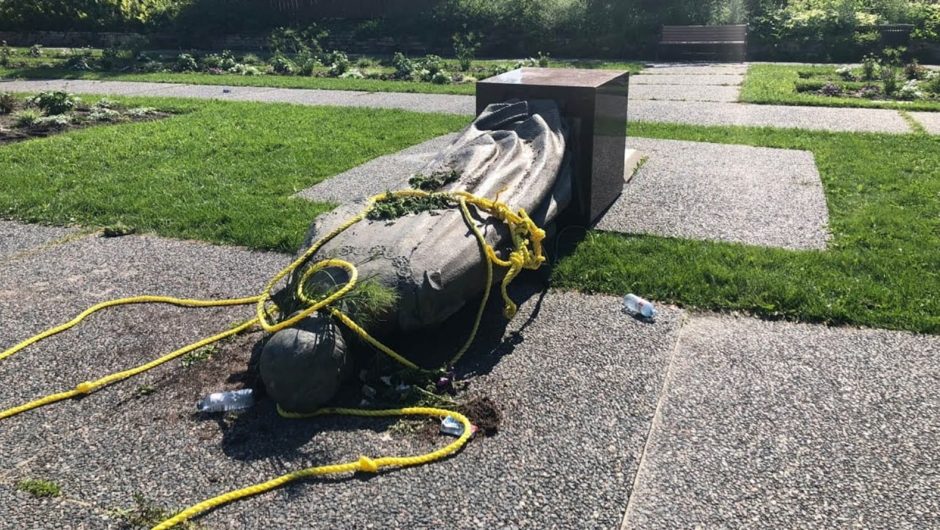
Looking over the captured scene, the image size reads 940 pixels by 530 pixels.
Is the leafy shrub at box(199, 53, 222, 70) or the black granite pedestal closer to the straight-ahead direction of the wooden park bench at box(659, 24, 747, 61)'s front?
the black granite pedestal

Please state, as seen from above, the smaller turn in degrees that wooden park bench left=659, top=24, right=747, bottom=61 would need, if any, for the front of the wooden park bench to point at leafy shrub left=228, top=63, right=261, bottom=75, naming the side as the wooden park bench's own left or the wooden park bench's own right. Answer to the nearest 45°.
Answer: approximately 90° to the wooden park bench's own right

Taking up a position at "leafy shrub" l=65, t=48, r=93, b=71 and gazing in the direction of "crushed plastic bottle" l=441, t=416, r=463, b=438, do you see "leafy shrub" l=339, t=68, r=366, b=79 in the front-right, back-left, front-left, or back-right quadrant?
front-left

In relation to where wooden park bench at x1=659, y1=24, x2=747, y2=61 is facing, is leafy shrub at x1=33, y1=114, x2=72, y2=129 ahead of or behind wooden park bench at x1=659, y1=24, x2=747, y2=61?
ahead

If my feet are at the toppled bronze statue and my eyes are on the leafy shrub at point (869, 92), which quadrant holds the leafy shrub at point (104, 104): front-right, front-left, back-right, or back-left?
front-left

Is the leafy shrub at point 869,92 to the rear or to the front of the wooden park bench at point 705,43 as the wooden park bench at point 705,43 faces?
to the front

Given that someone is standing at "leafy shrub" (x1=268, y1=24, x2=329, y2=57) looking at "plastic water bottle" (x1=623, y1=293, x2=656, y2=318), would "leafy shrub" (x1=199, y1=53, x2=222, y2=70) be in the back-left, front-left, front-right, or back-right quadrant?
front-right

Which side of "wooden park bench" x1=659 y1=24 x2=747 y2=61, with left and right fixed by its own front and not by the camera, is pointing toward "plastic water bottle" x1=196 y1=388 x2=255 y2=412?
front

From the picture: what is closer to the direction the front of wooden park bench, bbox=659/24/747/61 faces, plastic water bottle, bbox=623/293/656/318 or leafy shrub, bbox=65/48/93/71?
the plastic water bottle

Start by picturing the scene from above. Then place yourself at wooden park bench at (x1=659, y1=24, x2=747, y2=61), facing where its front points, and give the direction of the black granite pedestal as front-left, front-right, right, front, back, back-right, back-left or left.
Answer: front

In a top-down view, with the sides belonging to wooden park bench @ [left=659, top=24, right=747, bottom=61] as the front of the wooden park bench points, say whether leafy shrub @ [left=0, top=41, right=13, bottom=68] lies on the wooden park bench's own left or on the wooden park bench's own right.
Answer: on the wooden park bench's own right

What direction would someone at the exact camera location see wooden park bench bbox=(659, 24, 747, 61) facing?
facing the viewer

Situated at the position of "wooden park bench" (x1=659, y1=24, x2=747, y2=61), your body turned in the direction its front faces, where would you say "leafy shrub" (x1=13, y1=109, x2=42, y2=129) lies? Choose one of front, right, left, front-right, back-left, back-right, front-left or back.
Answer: front-right

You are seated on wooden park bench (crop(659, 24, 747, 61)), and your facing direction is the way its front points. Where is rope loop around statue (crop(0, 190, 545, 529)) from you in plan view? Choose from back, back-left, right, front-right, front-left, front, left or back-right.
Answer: front

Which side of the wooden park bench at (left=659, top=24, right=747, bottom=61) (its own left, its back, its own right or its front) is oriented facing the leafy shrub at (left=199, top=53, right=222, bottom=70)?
right

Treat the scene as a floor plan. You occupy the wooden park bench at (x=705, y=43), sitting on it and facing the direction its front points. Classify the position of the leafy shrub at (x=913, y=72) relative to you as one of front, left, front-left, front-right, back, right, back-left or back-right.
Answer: front-left

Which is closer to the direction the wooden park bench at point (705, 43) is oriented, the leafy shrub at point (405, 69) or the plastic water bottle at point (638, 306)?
the plastic water bottle

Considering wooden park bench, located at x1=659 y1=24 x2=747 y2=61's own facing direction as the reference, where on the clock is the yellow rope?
The yellow rope is roughly at 12 o'clock from the wooden park bench.
